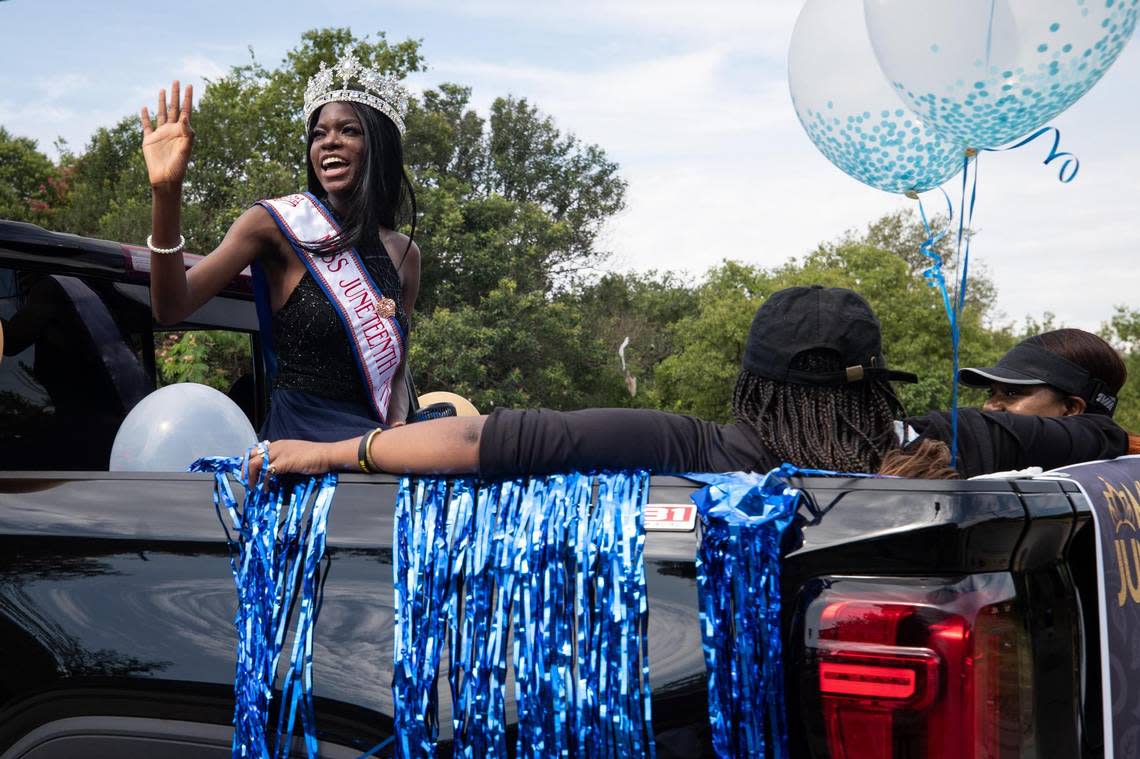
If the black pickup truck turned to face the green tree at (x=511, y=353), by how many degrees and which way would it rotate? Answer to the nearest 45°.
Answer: approximately 90° to its right

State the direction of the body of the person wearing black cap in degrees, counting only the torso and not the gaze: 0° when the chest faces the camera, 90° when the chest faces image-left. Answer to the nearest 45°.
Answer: approximately 180°

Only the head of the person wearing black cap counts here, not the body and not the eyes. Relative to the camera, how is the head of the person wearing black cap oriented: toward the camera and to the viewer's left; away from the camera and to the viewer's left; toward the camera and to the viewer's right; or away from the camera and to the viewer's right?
away from the camera and to the viewer's right

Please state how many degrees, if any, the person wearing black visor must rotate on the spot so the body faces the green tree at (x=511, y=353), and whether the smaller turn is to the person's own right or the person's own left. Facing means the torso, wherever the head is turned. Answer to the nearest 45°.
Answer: approximately 45° to the person's own right

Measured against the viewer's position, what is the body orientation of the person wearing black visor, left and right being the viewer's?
facing to the left of the viewer

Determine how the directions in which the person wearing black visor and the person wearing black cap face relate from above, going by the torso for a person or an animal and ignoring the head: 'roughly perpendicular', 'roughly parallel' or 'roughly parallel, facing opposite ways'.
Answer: roughly perpendicular

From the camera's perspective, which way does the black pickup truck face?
to the viewer's left

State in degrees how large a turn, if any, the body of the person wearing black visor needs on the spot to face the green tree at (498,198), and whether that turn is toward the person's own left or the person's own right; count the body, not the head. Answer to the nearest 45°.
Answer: approximately 45° to the person's own right
